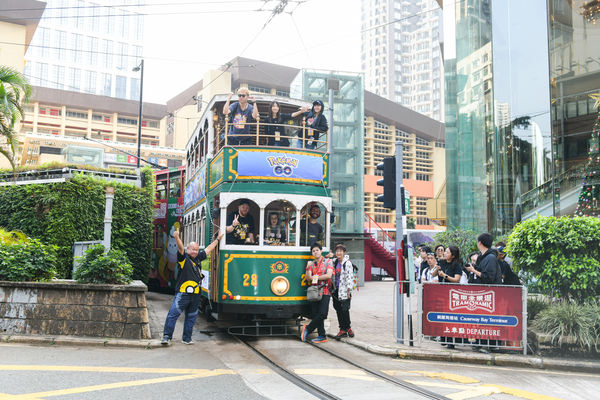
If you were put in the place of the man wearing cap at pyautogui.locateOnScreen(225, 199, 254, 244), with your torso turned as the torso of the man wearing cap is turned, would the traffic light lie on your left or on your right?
on your left

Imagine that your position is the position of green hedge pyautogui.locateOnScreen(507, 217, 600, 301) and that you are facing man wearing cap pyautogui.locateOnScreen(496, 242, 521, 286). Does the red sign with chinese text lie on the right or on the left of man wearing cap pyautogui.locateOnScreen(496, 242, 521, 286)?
left

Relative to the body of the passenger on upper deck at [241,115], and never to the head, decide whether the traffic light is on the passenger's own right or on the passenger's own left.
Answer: on the passenger's own left

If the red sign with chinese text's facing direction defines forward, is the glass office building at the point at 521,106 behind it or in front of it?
behind

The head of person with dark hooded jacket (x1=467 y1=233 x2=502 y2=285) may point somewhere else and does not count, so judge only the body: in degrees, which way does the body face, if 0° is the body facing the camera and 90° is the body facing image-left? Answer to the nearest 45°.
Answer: approximately 90°
